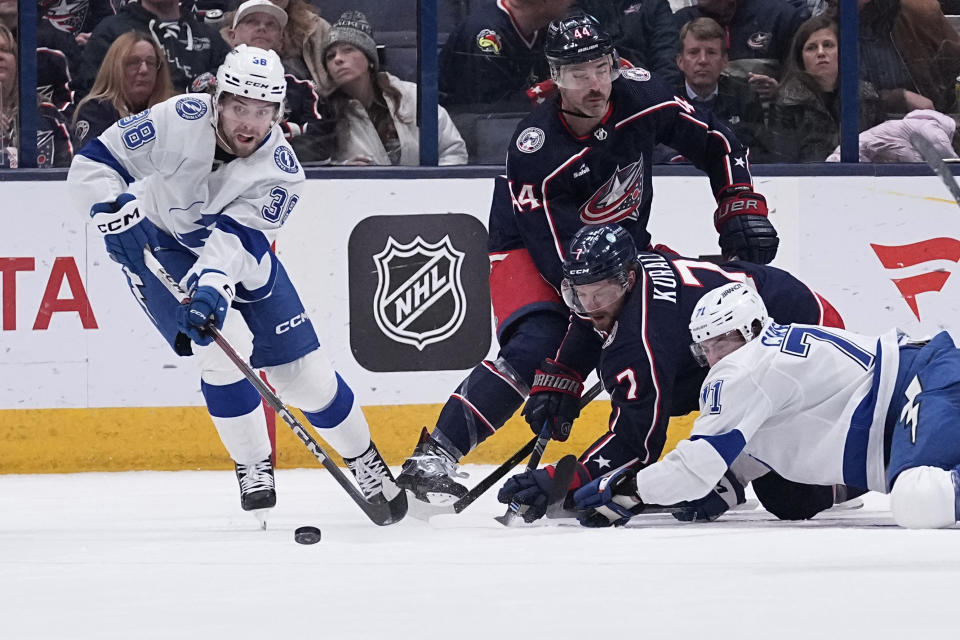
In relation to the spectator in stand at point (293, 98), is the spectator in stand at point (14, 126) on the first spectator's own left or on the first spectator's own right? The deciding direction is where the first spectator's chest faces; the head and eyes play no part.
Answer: on the first spectator's own right

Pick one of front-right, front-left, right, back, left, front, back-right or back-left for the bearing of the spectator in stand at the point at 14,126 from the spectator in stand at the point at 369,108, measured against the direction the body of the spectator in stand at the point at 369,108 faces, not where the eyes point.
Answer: front-right

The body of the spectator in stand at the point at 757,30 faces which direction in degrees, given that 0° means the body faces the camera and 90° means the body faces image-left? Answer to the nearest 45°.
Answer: approximately 0°

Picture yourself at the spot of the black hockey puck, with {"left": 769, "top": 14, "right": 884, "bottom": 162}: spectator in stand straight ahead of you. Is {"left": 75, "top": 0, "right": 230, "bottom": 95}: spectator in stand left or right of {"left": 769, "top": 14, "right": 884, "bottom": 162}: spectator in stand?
left

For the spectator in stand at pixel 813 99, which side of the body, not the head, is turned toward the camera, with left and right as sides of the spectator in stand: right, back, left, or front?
front

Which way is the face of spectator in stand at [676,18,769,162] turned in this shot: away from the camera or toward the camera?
toward the camera

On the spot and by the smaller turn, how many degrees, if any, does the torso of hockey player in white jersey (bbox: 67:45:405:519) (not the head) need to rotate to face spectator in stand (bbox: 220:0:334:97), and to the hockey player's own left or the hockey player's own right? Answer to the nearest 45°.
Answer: approximately 180°

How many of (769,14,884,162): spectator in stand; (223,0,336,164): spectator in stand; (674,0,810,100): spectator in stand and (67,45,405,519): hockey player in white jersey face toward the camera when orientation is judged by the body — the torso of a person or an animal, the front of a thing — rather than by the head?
4

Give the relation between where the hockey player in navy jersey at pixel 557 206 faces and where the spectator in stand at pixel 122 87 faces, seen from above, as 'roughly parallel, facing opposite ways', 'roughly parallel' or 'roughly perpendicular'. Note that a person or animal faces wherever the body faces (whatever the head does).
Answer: roughly parallel

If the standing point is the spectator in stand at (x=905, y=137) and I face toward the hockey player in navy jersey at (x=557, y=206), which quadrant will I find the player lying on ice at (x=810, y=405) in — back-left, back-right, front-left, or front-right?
front-left

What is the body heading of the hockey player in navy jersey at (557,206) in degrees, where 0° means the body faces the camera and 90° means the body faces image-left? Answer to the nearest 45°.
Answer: approximately 315°

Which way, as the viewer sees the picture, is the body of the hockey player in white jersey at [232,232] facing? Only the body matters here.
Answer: toward the camera

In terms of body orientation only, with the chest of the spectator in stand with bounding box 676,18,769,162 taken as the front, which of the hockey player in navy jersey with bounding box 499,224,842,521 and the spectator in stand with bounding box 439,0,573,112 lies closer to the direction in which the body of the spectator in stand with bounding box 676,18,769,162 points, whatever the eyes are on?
the hockey player in navy jersey

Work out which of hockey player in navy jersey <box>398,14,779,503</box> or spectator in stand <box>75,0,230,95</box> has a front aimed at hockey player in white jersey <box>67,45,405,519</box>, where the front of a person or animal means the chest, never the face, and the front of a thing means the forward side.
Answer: the spectator in stand

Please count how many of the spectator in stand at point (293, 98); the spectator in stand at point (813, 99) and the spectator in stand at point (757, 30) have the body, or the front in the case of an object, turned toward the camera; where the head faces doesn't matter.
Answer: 3

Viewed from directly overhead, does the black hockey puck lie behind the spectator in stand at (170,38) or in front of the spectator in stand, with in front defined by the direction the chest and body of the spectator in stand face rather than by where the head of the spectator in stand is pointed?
in front

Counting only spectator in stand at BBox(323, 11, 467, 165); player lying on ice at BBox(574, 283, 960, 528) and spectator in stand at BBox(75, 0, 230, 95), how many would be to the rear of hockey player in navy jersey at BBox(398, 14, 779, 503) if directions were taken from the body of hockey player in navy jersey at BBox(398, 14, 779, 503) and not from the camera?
2

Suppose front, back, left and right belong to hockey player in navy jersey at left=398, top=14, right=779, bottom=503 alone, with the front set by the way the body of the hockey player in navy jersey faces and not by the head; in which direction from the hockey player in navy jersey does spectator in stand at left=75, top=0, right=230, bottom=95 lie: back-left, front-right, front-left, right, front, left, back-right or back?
back
